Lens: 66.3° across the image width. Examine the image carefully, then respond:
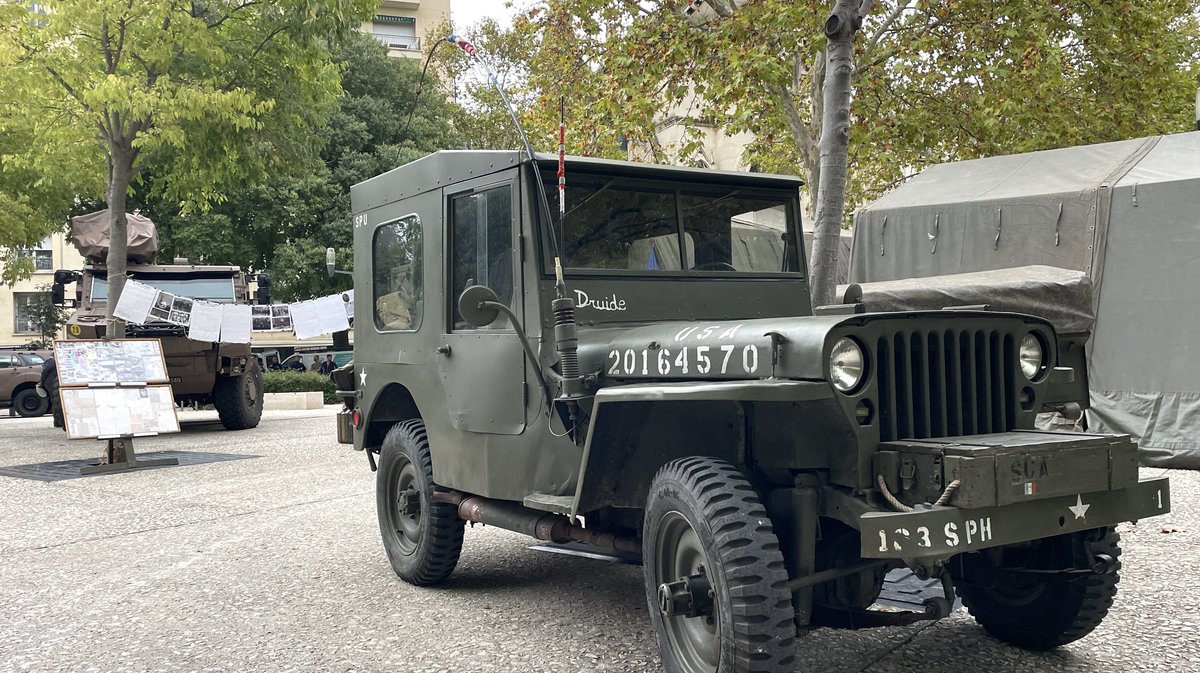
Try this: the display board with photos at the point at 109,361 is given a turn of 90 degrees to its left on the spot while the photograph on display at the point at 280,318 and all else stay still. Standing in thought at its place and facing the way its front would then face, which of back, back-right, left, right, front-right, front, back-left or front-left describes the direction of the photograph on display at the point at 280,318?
front-left

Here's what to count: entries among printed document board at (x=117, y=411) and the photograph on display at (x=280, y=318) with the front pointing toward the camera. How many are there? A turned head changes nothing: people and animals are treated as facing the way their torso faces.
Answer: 2

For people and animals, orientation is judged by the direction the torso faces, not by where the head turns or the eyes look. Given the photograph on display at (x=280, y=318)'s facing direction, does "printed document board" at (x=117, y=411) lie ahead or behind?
ahead

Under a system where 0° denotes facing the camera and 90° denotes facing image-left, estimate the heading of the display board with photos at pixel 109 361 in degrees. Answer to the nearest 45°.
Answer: approximately 0°

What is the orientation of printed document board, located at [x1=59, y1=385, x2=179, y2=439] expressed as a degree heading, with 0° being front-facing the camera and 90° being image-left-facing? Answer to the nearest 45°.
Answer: approximately 0°

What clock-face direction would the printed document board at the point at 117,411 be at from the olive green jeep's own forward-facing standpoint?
The printed document board is roughly at 6 o'clock from the olive green jeep.

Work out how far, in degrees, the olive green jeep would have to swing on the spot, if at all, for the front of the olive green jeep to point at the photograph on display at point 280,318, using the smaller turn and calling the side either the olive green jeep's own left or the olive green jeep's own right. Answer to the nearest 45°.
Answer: approximately 180°

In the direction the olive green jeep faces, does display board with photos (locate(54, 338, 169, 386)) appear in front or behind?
behind

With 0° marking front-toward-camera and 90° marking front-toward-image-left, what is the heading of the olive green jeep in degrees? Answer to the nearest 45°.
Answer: approximately 315°

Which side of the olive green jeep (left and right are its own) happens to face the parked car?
back

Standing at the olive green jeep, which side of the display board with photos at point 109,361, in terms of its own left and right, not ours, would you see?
front
